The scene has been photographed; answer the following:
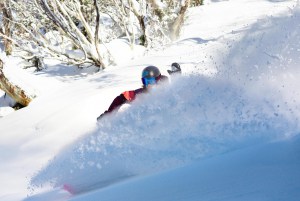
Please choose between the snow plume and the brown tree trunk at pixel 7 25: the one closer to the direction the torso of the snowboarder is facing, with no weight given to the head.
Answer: the snow plume

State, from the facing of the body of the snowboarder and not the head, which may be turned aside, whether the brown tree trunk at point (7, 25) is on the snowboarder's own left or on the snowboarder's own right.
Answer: on the snowboarder's own right

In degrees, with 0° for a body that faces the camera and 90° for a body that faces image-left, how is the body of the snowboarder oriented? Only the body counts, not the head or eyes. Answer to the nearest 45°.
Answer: approximately 45°
